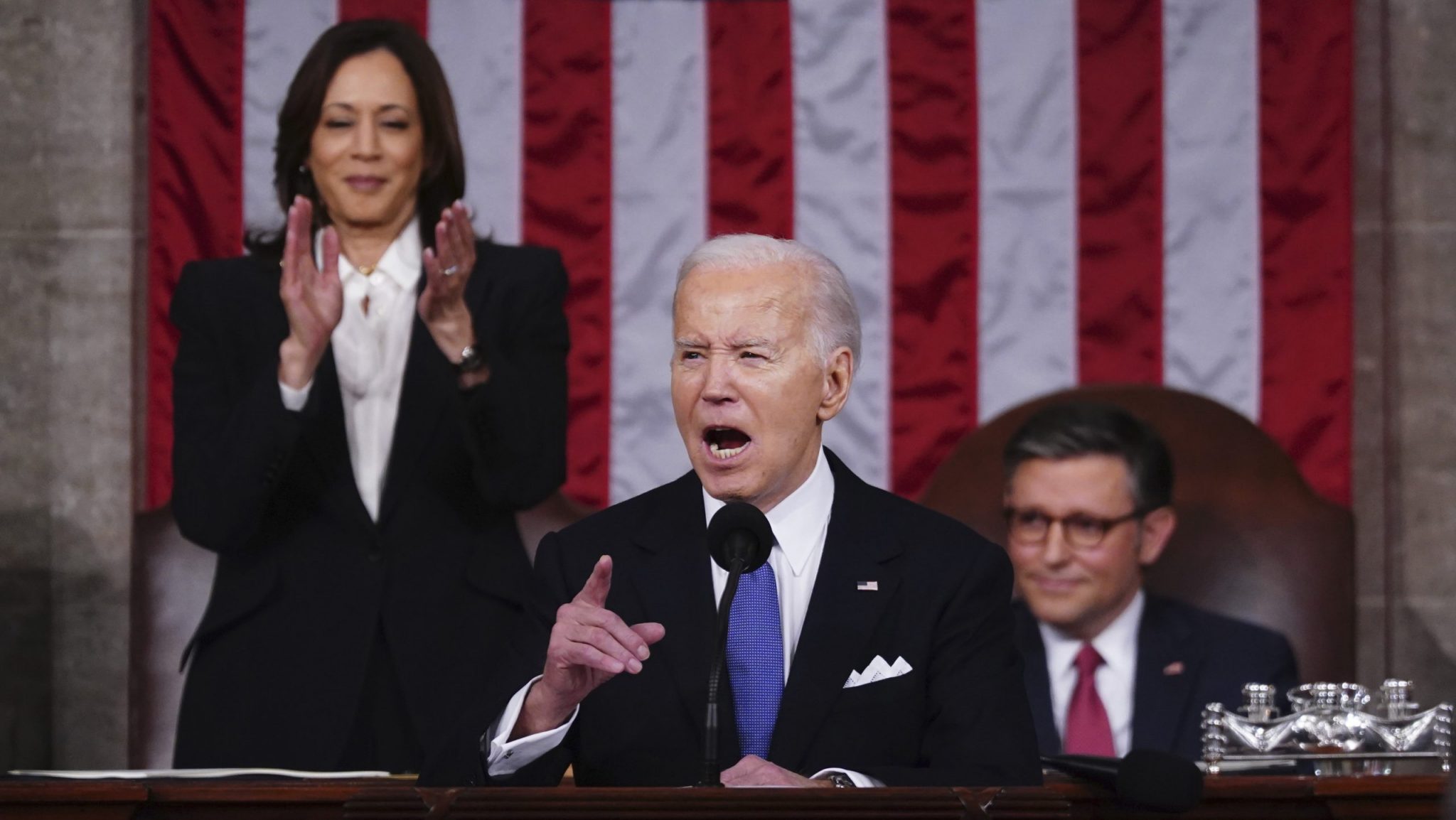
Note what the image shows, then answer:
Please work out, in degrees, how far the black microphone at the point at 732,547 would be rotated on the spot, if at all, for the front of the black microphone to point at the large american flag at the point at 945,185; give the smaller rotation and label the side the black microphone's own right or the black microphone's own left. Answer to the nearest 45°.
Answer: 0° — it already faces it

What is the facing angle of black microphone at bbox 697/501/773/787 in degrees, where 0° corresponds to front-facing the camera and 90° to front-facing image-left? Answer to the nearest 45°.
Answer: approximately 180°

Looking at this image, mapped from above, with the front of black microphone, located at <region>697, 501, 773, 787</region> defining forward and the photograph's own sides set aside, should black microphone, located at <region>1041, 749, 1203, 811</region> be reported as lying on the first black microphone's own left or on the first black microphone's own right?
on the first black microphone's own right

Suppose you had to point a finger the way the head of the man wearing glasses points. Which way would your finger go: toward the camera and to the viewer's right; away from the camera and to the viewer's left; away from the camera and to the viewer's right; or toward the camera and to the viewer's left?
toward the camera and to the viewer's left

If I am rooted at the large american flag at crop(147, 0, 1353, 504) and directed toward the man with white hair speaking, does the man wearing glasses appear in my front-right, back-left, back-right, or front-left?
front-left
